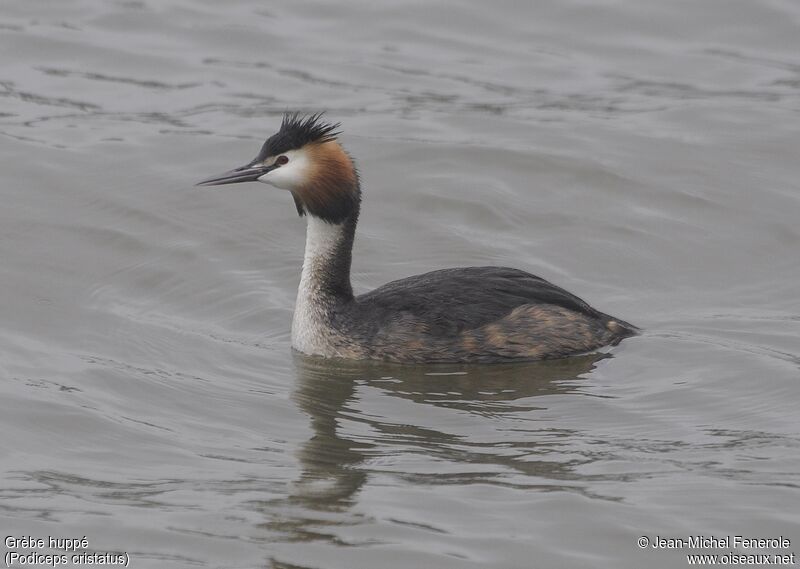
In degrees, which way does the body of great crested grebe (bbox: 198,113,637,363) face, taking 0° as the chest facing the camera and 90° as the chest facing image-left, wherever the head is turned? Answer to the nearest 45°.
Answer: approximately 90°
